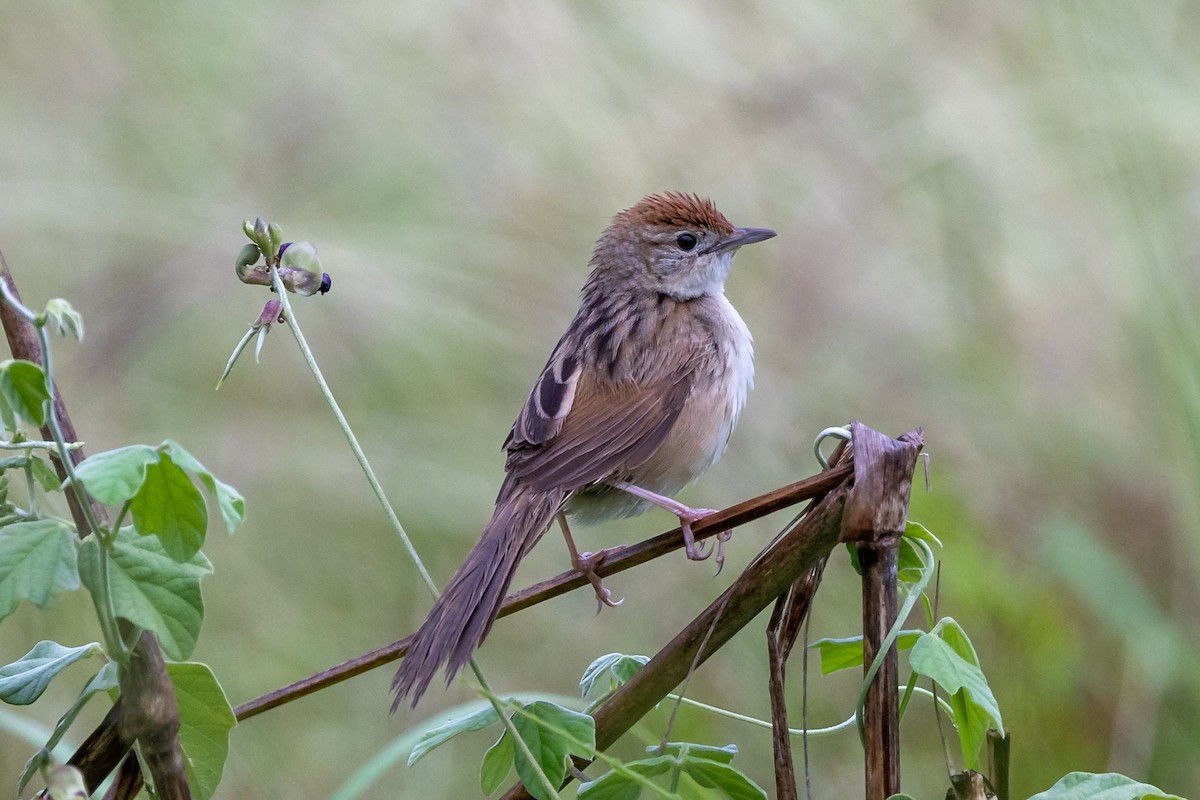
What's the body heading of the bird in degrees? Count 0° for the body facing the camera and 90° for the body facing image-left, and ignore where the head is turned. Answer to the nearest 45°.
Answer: approximately 270°
